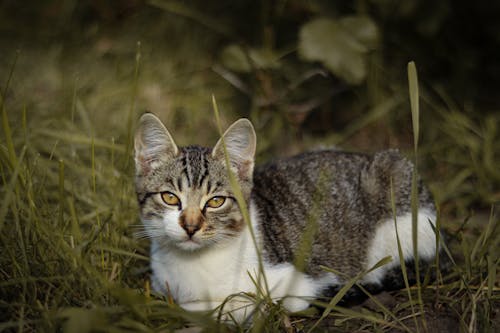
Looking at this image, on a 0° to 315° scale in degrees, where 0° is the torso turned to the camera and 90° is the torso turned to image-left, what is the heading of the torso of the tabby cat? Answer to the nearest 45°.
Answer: approximately 45°
